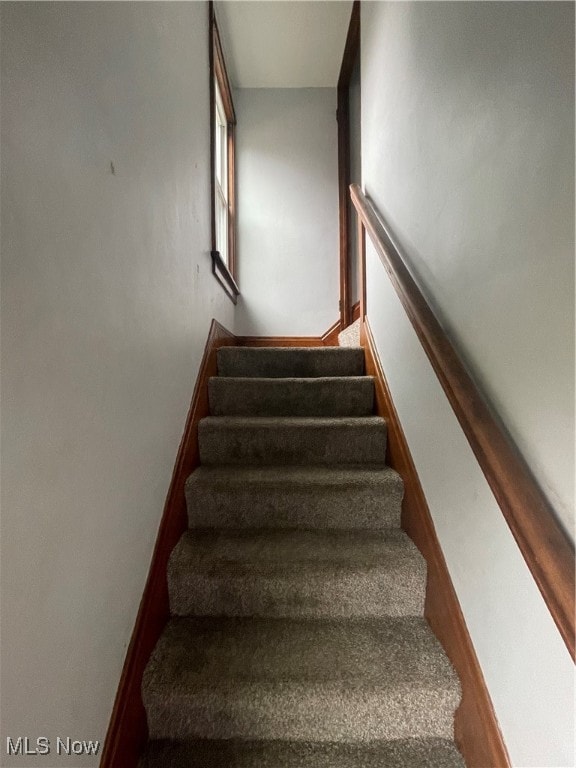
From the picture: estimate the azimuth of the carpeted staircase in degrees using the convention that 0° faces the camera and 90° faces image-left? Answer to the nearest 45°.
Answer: approximately 0°
